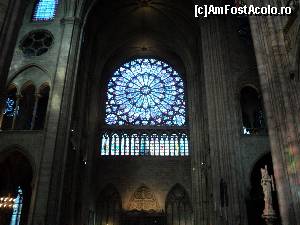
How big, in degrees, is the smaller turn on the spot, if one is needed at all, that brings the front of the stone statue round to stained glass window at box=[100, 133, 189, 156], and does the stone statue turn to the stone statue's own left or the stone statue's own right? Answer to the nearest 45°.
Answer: approximately 90° to the stone statue's own right

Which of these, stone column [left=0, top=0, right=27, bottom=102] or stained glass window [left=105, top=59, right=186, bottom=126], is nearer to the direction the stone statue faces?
the stone column

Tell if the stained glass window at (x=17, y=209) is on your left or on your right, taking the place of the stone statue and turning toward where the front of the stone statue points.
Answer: on your right

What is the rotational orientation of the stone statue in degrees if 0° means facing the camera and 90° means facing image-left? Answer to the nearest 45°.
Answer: approximately 45°

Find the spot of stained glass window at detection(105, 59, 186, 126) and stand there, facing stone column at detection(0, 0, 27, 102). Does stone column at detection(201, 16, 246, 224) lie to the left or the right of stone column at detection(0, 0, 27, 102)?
left

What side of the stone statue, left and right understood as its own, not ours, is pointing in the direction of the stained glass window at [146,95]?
right

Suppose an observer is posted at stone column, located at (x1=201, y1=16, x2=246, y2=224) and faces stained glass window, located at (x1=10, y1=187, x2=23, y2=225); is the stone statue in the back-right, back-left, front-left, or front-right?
back-left

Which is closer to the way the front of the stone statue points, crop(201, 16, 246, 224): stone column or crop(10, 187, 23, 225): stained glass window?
the stained glass window

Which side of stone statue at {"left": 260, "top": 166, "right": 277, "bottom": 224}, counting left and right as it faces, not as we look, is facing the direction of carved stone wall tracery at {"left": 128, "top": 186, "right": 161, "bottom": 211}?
right

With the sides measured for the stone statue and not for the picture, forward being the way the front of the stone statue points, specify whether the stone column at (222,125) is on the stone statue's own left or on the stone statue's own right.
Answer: on the stone statue's own right
